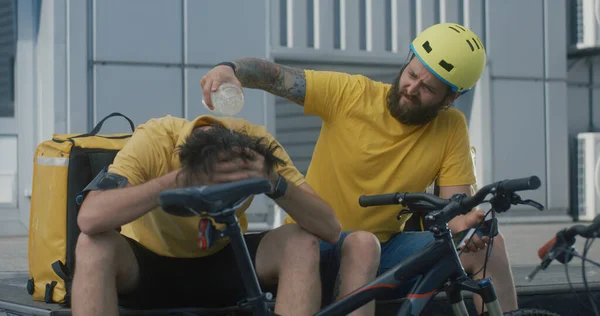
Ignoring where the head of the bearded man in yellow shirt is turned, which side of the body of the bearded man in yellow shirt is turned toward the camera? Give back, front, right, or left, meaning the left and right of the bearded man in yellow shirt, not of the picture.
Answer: front

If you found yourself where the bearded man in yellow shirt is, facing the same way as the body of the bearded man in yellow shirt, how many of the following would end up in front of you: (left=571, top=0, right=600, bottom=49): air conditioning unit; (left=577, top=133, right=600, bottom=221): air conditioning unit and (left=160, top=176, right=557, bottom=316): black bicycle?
1

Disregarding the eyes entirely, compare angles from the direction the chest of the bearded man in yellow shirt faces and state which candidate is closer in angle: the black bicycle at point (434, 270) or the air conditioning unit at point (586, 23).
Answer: the black bicycle

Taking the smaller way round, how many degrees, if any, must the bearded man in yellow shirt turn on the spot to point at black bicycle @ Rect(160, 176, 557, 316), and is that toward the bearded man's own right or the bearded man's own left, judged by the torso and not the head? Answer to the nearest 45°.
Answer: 0° — they already face it

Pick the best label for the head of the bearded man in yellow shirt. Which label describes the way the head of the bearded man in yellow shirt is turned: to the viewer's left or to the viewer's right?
to the viewer's left
